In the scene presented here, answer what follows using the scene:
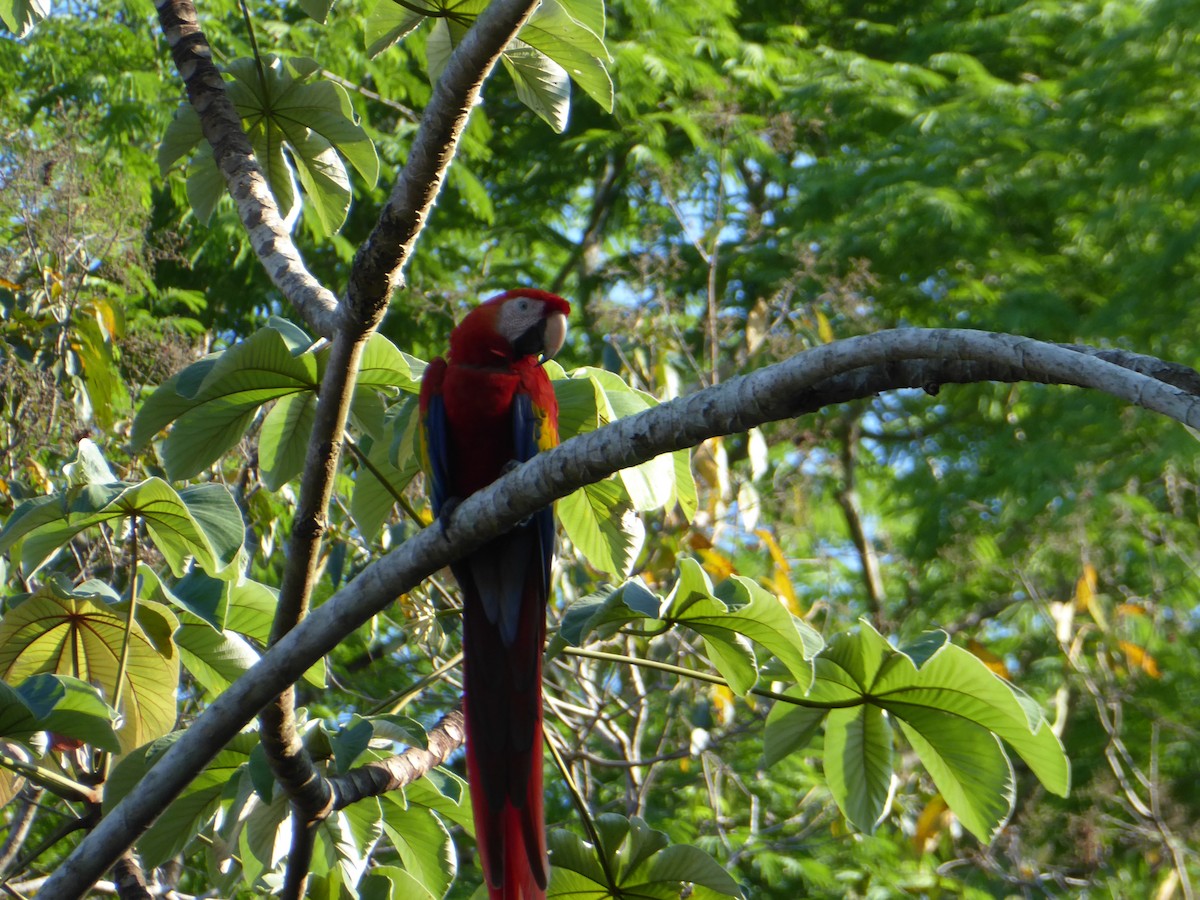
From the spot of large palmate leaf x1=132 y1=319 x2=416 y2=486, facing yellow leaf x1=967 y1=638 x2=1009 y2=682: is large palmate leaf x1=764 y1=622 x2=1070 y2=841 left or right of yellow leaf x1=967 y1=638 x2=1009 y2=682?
right

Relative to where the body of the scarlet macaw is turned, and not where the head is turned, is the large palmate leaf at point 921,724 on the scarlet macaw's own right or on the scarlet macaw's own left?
on the scarlet macaw's own left

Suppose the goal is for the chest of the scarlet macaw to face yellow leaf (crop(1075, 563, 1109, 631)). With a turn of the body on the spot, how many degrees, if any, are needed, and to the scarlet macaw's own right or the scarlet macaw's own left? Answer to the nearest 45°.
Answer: approximately 135° to the scarlet macaw's own left

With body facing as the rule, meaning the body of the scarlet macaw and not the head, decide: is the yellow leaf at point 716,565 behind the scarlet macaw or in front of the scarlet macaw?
behind

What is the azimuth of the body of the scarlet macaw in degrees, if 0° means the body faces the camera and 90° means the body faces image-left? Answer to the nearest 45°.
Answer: approximately 0°
